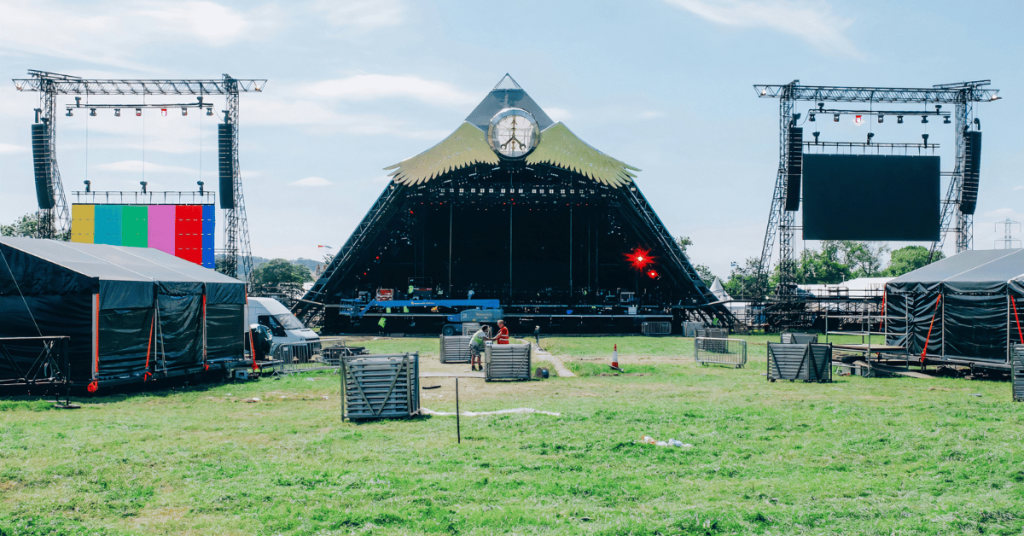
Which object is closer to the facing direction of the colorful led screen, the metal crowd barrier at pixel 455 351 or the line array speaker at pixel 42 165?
the metal crowd barrier

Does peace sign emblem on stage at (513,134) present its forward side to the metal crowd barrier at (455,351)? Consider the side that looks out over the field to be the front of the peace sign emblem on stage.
yes

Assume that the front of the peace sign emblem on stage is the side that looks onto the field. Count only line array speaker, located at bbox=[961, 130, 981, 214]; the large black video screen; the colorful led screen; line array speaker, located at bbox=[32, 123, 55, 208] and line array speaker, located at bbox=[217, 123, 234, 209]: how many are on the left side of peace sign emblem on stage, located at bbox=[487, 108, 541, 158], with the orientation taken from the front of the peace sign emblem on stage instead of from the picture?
2

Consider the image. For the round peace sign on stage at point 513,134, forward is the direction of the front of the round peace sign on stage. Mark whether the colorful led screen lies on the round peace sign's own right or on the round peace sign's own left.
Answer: on the round peace sign's own right

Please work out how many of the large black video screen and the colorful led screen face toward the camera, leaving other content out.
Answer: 2

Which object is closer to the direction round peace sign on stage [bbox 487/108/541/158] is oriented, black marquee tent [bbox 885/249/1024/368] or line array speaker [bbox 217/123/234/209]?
the black marquee tent

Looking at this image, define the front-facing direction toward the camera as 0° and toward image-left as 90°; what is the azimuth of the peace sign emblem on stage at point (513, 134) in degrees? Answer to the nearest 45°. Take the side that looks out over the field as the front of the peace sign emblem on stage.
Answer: approximately 0°

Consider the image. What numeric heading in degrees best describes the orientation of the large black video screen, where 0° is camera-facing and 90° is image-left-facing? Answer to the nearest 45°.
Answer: approximately 0°
